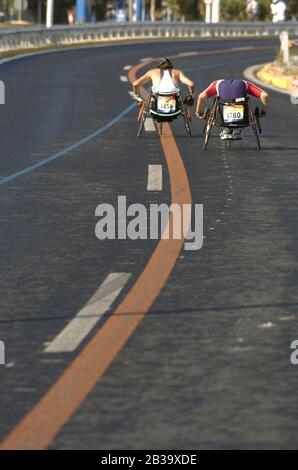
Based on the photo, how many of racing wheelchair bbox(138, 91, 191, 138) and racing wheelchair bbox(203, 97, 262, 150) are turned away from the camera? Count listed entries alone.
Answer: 2

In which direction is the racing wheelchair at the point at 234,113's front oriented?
away from the camera

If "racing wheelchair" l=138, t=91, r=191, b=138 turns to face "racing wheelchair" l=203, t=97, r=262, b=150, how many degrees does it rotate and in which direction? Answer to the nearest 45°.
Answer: approximately 135° to its right

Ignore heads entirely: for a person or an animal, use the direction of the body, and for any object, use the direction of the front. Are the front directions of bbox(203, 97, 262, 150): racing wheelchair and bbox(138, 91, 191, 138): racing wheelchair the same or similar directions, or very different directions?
same or similar directions

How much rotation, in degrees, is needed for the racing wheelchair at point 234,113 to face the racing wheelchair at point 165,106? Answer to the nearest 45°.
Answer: approximately 45° to its left

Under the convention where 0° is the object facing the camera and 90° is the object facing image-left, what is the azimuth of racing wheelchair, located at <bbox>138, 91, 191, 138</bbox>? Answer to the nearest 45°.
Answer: approximately 180°
